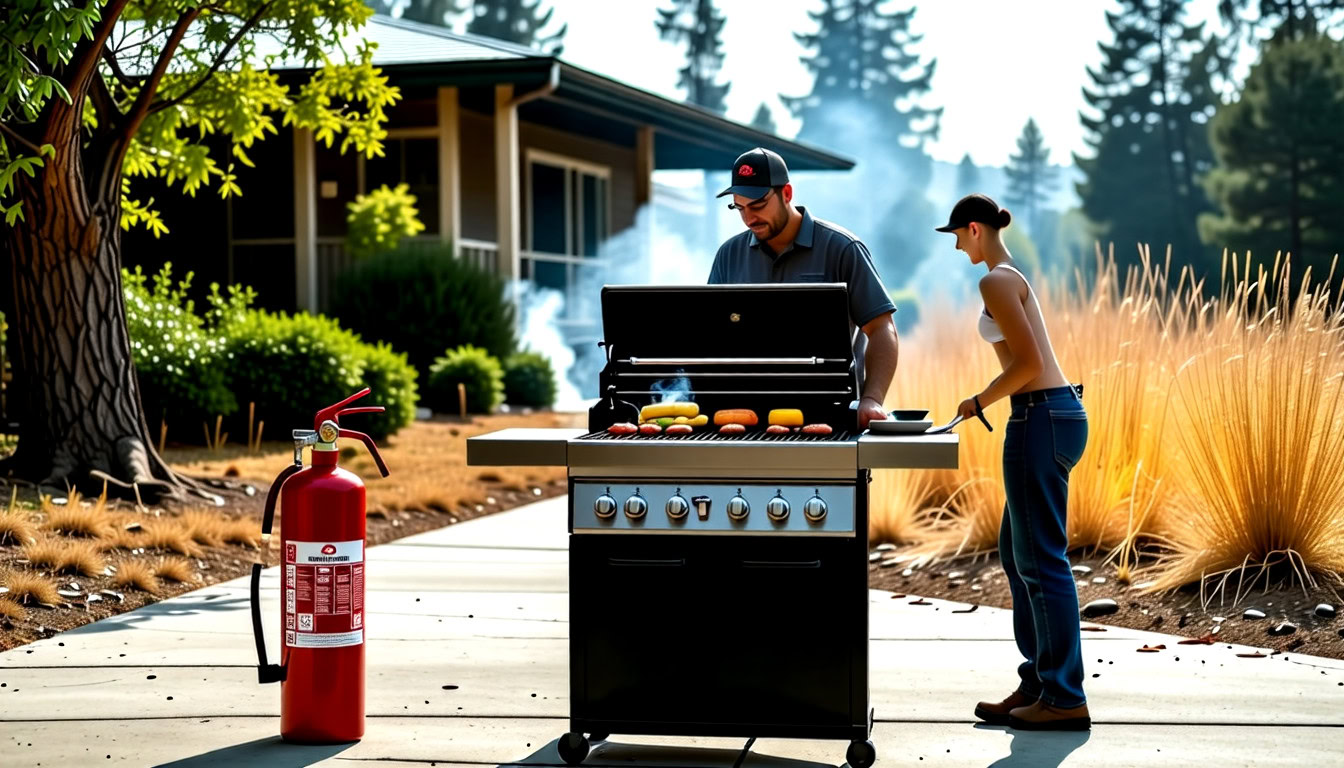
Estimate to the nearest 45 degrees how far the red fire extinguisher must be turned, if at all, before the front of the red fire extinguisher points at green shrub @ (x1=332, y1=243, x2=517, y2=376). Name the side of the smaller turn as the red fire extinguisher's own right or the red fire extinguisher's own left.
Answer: approximately 180°

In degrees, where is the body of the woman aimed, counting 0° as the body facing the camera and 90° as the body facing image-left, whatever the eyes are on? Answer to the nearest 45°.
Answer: approximately 90°

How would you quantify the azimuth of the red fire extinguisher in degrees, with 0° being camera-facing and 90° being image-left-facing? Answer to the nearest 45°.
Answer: approximately 0°

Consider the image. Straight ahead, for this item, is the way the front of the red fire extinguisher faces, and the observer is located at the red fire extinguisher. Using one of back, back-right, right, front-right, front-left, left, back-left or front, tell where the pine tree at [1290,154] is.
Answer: back-left

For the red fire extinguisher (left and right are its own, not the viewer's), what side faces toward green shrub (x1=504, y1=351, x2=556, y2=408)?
back

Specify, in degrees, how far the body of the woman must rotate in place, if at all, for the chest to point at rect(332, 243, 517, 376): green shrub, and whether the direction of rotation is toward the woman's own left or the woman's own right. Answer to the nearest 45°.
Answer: approximately 45° to the woman's own right

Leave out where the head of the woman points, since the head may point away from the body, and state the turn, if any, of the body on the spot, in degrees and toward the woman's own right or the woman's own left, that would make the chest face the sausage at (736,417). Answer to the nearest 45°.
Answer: approximately 45° to the woman's own left

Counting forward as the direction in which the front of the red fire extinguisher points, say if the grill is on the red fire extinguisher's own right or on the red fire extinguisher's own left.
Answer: on the red fire extinguisher's own left

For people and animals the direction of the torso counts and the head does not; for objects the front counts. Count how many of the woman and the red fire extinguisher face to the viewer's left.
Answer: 1

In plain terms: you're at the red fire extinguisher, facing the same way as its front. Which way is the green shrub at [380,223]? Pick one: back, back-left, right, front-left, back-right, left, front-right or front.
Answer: back

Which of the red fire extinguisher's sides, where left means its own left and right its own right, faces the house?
back

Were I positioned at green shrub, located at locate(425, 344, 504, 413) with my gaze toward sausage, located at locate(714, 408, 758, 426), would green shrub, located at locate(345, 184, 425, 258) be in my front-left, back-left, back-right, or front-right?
back-right

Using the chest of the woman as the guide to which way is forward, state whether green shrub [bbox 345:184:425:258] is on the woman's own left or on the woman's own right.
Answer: on the woman's own right

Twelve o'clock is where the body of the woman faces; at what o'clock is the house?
The house is roughly at 2 o'clock from the woman.

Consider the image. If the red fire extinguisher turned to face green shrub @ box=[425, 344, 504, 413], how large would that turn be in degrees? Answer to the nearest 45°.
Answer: approximately 180°
